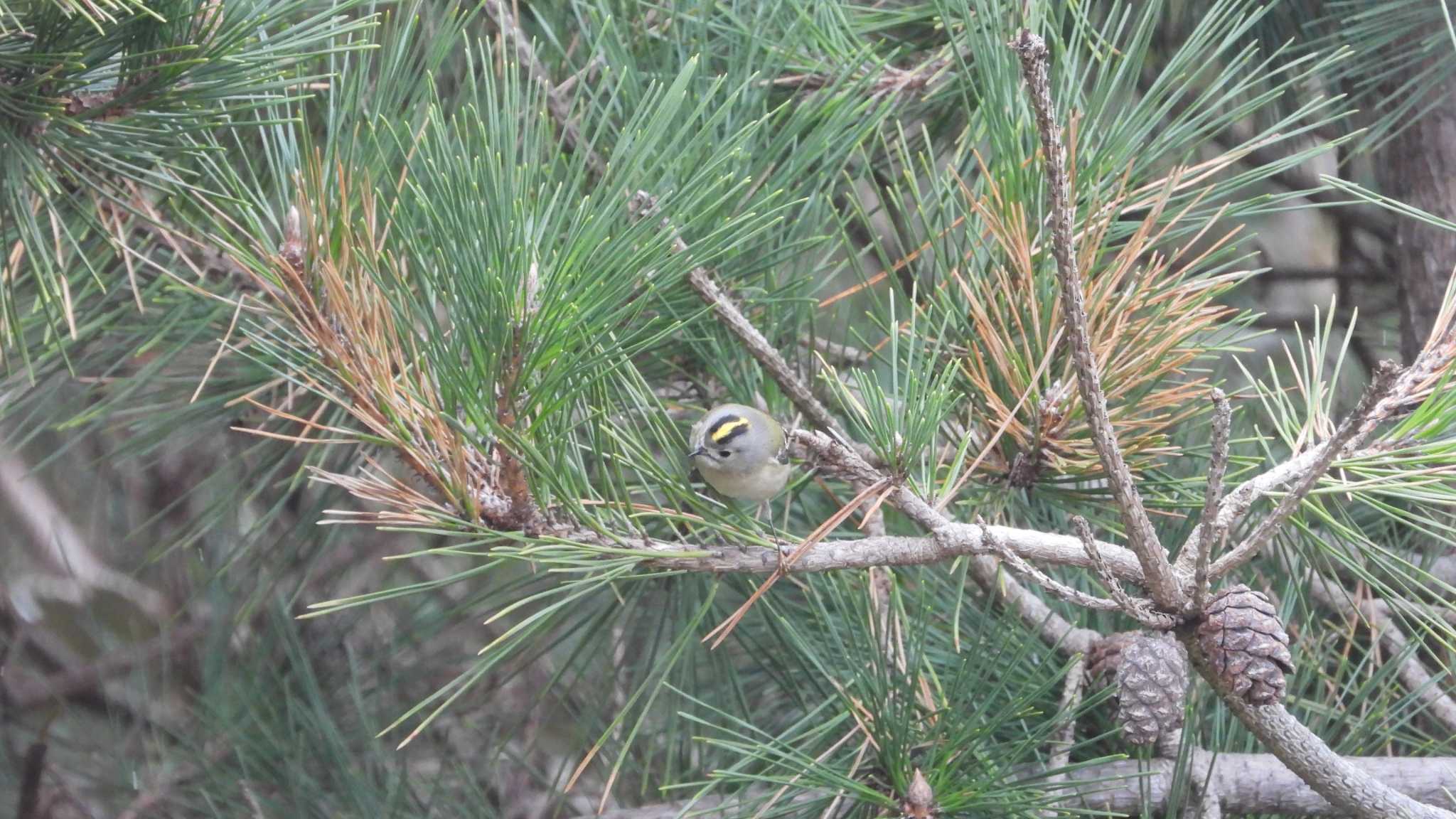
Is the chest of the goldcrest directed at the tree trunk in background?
no

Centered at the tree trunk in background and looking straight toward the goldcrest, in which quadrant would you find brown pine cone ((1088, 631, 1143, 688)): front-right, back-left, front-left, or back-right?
front-left

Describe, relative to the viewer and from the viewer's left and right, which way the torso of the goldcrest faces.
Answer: facing the viewer and to the left of the viewer

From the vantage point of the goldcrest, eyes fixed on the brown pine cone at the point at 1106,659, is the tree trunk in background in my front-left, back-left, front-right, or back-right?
front-left

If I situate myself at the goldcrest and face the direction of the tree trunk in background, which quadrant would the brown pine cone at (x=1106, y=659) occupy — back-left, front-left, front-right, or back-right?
front-right
